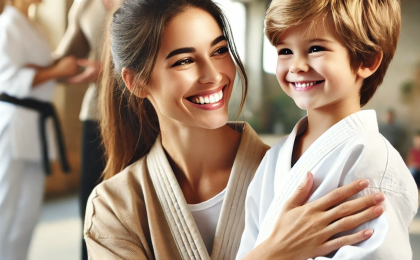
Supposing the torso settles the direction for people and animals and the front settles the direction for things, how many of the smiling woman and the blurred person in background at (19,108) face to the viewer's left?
0

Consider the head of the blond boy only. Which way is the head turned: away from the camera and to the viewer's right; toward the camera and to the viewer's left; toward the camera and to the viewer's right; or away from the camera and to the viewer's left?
toward the camera and to the viewer's left

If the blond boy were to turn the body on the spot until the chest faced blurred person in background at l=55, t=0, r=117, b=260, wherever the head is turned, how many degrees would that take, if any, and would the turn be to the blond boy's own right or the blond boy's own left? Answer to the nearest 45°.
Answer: approximately 90° to the blond boy's own right

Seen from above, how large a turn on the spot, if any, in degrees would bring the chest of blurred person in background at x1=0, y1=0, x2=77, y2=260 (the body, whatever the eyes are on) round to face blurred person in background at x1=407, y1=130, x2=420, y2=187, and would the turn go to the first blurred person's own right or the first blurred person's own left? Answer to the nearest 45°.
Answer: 0° — they already face them

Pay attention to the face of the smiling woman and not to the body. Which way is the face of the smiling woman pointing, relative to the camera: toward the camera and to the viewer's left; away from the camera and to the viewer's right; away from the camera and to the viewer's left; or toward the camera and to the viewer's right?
toward the camera and to the viewer's right

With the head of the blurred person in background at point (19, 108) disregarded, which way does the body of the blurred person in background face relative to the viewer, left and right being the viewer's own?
facing to the right of the viewer

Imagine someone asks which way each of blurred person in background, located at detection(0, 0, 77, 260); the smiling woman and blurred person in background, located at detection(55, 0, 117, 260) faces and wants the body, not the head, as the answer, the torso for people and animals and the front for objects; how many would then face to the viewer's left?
1

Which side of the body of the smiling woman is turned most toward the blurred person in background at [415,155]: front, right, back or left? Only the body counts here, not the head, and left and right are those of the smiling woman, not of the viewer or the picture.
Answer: left

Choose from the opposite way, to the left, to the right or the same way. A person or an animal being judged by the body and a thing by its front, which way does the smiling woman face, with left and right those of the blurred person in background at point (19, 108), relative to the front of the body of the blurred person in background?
to the right

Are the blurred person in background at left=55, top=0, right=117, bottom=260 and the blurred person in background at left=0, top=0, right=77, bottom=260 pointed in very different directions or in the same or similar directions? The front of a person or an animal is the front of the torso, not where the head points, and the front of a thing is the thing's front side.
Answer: very different directions

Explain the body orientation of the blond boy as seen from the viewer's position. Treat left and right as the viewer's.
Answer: facing the viewer and to the left of the viewer

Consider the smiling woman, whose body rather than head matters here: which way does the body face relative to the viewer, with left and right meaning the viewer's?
facing the viewer and to the right of the viewer

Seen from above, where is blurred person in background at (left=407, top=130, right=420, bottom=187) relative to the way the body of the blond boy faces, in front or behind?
behind

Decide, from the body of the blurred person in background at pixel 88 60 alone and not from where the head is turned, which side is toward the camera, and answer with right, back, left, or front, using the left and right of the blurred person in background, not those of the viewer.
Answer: left

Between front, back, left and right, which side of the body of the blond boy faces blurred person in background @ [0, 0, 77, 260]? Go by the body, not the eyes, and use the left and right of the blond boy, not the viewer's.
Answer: right
